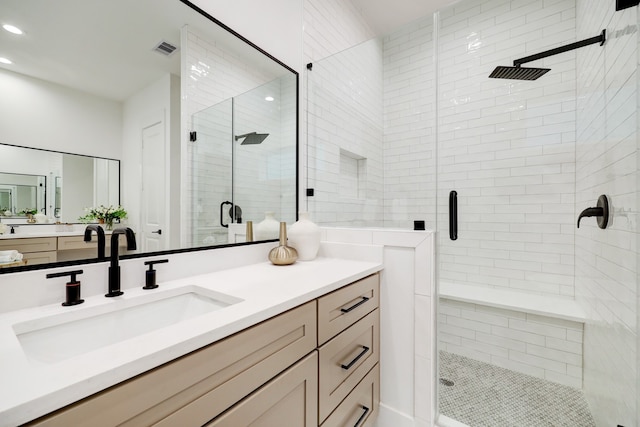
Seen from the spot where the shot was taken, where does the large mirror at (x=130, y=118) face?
facing the viewer and to the right of the viewer

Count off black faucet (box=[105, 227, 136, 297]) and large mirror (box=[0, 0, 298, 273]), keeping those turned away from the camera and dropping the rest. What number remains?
0

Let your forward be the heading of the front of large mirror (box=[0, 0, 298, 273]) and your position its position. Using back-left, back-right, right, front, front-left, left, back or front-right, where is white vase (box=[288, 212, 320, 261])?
front-left

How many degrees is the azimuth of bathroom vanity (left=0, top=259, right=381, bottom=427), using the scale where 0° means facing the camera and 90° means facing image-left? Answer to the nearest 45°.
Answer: approximately 315°

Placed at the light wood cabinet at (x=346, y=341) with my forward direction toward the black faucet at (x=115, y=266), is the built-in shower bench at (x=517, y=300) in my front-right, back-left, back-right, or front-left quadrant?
back-right
